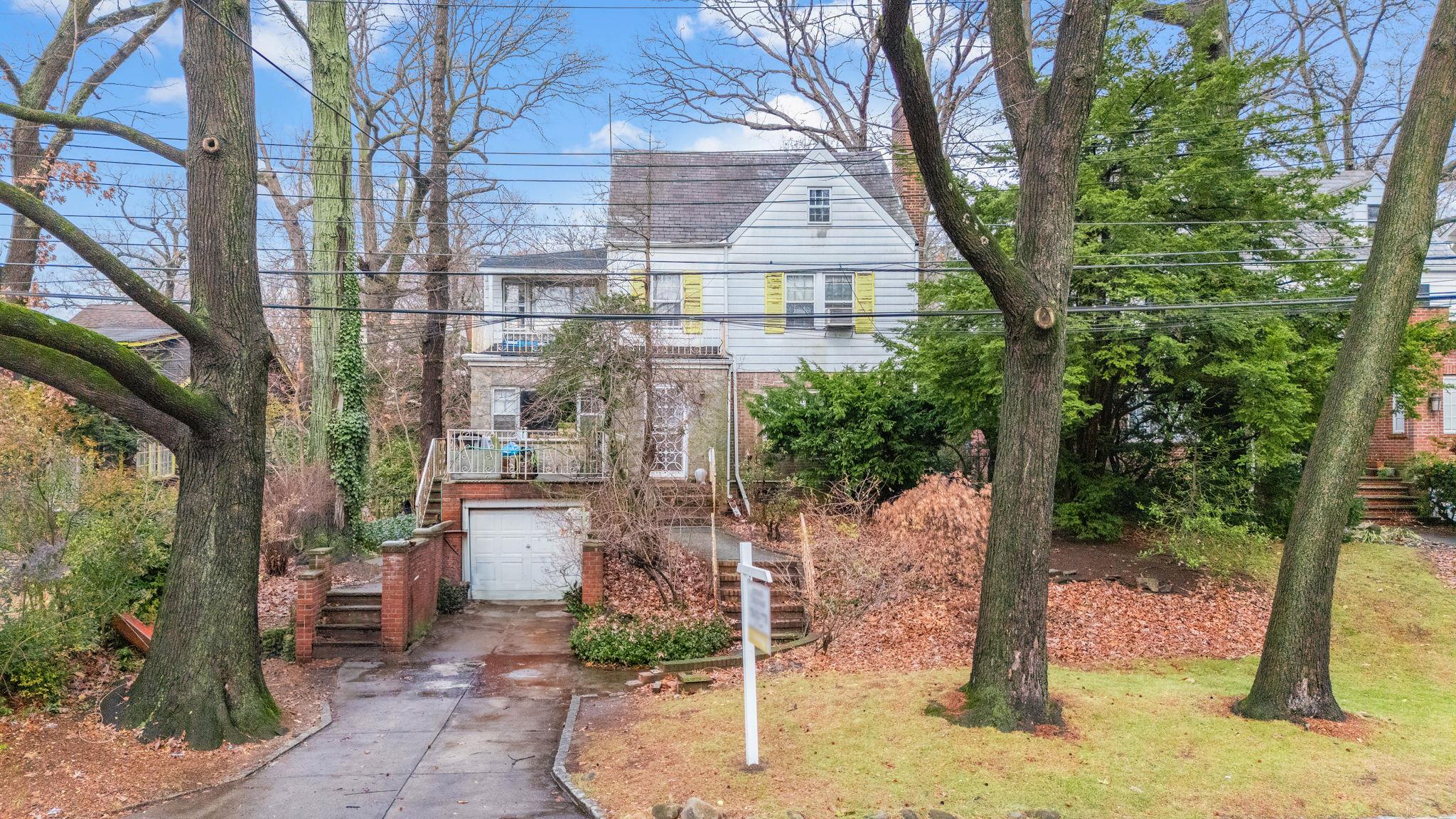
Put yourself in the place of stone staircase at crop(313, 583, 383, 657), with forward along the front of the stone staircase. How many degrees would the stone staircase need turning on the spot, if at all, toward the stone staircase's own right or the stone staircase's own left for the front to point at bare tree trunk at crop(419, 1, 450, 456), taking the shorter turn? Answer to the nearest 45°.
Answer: approximately 180°

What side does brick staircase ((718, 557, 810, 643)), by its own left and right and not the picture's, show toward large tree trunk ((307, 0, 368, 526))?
right

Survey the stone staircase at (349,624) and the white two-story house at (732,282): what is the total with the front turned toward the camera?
2

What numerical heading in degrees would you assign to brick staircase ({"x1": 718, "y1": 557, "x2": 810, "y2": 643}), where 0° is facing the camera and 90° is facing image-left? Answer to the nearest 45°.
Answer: approximately 0°

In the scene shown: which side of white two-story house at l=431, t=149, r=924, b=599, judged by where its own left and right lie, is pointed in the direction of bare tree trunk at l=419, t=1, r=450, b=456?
right
